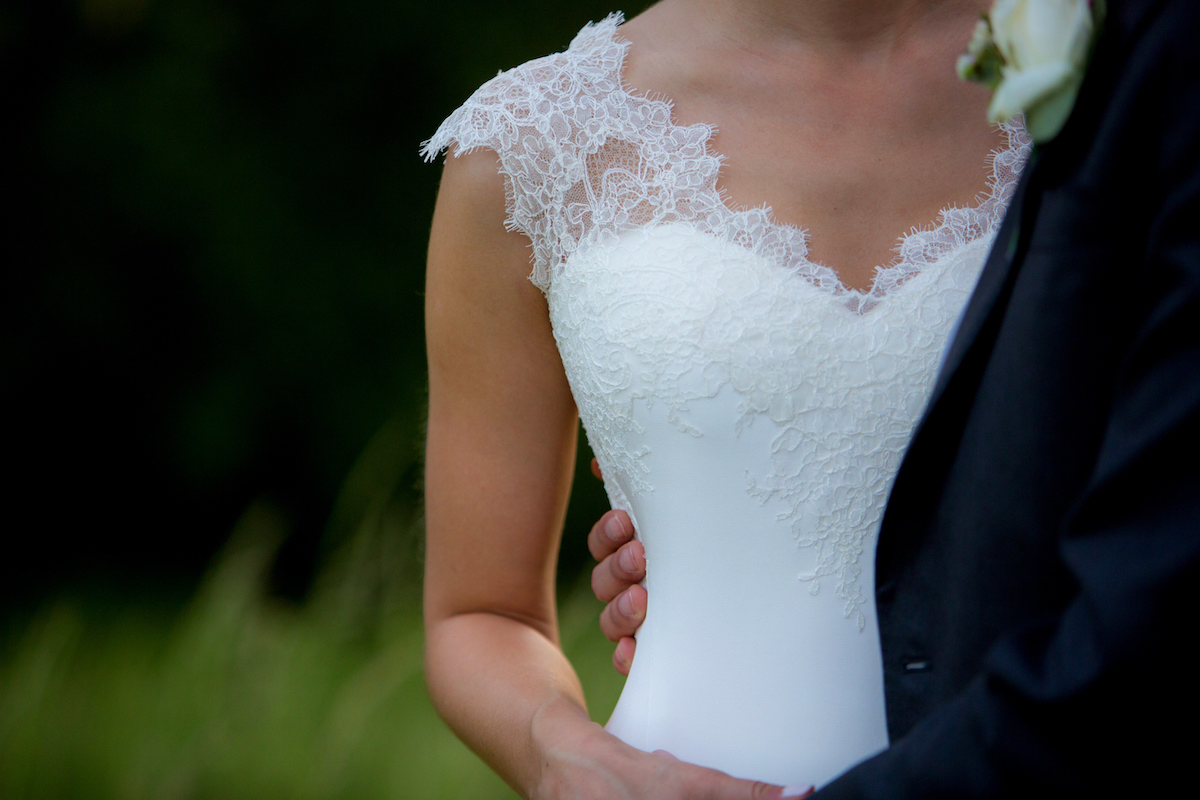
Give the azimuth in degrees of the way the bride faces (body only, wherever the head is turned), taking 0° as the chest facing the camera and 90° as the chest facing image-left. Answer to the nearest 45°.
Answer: approximately 315°
